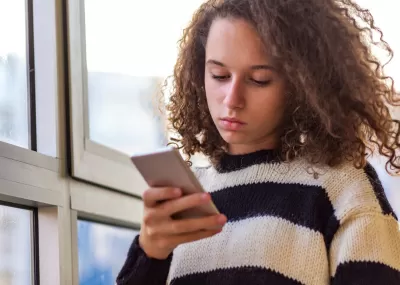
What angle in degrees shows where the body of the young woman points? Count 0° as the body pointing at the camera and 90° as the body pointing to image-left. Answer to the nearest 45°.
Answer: approximately 45°

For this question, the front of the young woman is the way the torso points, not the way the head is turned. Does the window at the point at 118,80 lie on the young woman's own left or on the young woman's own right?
on the young woman's own right
